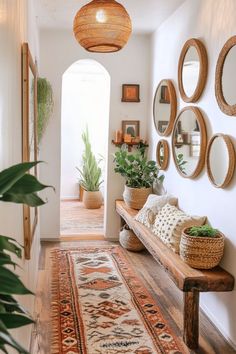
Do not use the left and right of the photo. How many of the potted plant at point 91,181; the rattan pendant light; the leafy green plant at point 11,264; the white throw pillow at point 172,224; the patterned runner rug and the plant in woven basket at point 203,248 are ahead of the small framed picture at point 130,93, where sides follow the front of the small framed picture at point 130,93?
5

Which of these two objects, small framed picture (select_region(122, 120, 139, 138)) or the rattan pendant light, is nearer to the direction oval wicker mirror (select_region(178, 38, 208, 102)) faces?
the rattan pendant light

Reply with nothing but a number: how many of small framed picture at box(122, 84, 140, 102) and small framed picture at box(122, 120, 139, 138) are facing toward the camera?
2

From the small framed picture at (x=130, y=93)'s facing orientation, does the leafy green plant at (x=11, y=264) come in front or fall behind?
in front

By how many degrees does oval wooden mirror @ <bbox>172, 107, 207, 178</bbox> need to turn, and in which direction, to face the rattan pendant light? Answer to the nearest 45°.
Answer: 0° — it already faces it

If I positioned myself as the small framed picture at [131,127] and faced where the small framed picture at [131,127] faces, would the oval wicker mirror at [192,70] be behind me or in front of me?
in front

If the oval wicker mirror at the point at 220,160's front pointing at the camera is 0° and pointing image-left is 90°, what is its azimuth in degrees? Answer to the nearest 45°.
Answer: approximately 45°
